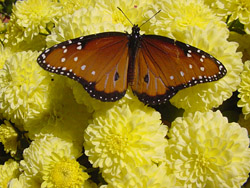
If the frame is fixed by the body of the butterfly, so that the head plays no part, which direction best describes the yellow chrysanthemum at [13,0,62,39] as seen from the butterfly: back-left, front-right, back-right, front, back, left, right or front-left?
front-left

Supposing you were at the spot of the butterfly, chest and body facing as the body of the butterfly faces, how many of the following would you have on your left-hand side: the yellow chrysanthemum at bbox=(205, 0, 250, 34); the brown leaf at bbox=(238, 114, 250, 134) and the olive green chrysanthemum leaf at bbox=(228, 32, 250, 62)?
0

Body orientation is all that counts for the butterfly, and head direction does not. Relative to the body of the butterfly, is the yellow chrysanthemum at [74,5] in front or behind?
in front

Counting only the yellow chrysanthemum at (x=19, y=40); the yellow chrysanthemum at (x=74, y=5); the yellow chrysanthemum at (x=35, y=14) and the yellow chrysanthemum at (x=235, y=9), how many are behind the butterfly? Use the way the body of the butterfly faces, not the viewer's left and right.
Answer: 0

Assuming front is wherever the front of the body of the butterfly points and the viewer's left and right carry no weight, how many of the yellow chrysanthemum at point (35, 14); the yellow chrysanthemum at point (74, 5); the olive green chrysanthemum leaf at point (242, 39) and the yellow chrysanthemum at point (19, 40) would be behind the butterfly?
0

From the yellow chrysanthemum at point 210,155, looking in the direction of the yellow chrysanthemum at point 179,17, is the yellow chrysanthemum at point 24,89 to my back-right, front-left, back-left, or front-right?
front-left

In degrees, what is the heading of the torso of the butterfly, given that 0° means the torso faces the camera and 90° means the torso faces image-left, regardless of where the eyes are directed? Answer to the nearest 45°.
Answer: approximately 180°

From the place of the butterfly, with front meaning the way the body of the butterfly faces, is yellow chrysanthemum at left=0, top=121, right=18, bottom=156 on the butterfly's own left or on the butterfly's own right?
on the butterfly's own left

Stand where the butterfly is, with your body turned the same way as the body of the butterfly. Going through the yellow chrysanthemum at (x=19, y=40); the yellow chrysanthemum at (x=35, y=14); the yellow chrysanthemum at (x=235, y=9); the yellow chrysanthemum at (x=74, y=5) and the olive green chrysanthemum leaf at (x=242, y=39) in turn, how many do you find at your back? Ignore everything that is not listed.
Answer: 0

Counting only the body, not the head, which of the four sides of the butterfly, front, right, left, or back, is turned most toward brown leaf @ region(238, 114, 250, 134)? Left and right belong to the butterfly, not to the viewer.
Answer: right

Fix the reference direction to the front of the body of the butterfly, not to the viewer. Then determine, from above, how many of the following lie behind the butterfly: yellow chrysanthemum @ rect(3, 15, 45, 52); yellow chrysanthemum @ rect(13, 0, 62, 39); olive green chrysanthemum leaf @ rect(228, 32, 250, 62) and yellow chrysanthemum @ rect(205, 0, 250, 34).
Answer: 0
